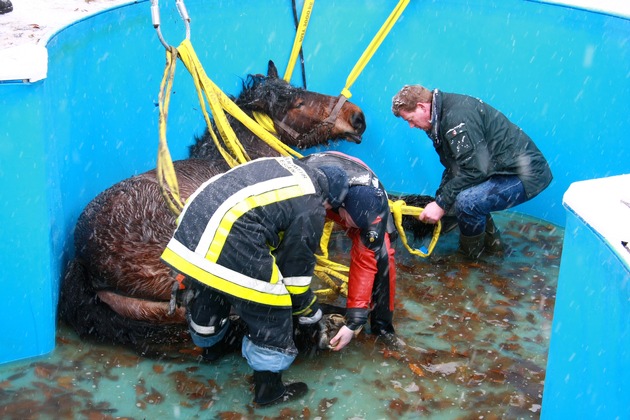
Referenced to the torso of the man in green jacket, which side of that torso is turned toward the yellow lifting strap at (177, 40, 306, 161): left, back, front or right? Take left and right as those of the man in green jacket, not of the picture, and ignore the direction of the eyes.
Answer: front

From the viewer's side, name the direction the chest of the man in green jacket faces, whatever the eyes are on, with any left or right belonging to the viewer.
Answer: facing to the left of the viewer

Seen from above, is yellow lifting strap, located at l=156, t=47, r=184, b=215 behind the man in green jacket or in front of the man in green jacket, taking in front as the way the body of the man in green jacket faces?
in front

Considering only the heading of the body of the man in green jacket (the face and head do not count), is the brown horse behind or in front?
in front

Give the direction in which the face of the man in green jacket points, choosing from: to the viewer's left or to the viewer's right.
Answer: to the viewer's left

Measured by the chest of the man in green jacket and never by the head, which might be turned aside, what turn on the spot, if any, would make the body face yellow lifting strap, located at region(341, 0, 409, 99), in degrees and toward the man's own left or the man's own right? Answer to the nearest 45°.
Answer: approximately 45° to the man's own right
